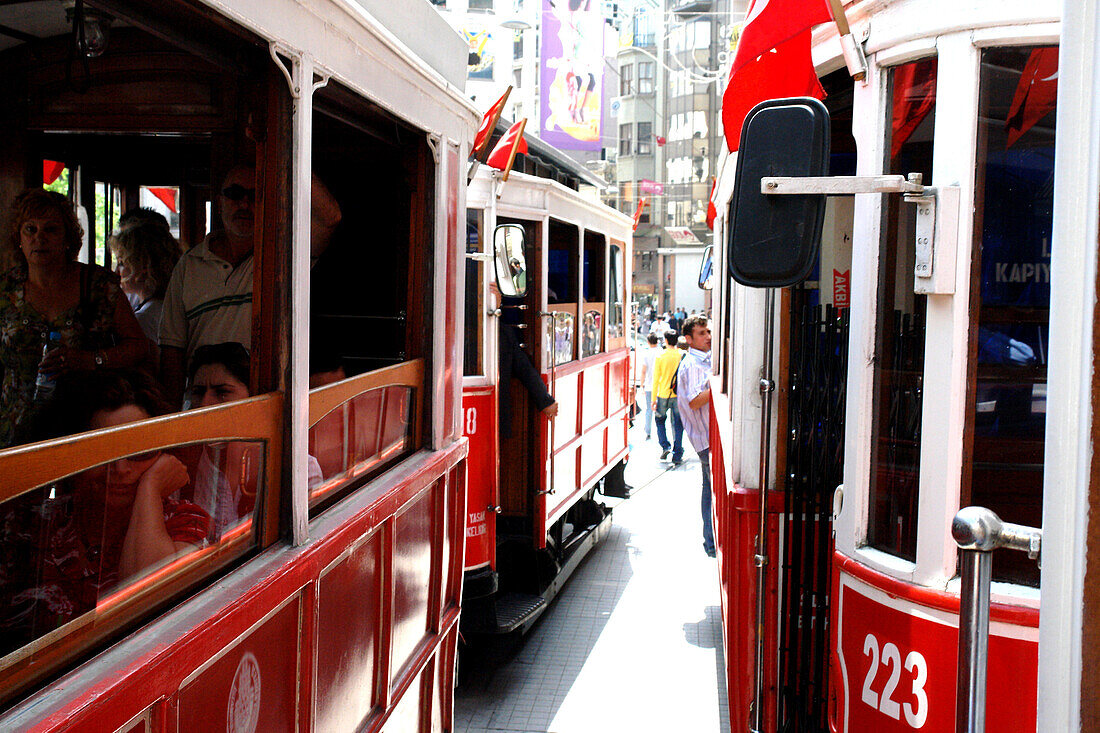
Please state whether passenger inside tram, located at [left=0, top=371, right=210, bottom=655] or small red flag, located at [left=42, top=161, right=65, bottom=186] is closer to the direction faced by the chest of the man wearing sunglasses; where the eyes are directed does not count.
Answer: the passenger inside tram

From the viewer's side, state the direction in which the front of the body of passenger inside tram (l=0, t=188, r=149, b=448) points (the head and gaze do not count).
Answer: toward the camera

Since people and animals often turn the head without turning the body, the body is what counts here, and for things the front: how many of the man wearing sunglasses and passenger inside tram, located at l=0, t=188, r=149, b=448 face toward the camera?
2

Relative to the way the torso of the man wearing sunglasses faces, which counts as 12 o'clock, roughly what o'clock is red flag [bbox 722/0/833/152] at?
The red flag is roughly at 9 o'clock from the man wearing sunglasses.

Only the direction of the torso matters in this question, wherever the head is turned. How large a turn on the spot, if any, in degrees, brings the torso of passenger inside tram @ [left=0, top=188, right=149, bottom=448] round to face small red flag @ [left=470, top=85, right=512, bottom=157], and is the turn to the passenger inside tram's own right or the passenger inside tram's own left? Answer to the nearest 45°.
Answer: approximately 135° to the passenger inside tram's own left

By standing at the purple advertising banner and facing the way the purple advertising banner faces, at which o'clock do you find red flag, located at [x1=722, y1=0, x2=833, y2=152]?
The red flag is roughly at 12 o'clock from the purple advertising banner.

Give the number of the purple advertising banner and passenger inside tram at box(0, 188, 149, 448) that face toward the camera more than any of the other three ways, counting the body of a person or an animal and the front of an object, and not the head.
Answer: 2

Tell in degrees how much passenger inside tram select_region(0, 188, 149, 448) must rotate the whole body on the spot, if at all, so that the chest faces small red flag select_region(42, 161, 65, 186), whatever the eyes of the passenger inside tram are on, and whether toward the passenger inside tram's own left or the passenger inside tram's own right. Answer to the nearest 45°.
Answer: approximately 180°

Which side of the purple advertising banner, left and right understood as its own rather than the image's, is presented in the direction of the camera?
front

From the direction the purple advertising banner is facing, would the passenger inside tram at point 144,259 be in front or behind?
in front

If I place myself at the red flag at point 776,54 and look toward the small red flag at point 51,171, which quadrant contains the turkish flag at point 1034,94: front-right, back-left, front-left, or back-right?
back-left

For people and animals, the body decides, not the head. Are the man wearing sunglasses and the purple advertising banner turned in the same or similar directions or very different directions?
same or similar directions
